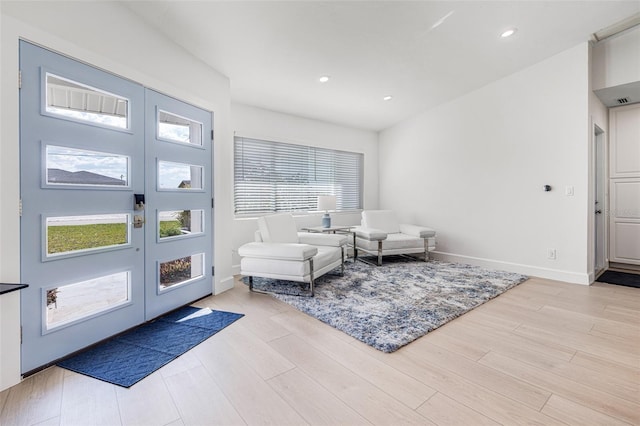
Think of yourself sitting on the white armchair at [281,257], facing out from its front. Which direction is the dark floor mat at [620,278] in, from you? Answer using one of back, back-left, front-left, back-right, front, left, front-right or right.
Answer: front-left

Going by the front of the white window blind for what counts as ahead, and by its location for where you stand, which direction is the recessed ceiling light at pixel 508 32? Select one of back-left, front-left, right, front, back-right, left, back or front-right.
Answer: front

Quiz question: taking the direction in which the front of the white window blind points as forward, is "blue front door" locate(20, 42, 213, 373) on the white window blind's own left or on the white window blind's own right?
on the white window blind's own right

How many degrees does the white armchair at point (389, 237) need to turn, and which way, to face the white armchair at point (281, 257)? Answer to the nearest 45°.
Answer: approximately 90° to its right

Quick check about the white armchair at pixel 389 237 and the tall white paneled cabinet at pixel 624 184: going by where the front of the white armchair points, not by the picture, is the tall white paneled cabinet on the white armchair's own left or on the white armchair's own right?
on the white armchair's own left

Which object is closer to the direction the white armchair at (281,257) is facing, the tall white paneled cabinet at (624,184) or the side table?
the tall white paneled cabinet

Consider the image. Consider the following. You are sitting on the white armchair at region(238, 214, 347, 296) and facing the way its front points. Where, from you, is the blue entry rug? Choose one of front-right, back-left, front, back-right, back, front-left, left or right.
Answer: right

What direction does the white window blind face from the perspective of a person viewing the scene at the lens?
facing the viewer and to the right of the viewer

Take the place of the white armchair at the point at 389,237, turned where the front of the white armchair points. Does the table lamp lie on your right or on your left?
on your right

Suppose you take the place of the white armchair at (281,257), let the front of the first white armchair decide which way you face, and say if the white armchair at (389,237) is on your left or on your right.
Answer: on your left

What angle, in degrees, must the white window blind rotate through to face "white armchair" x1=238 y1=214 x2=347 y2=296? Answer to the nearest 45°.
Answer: approximately 45° to its right

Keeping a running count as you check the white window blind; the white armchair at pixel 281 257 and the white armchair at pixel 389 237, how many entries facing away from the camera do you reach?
0

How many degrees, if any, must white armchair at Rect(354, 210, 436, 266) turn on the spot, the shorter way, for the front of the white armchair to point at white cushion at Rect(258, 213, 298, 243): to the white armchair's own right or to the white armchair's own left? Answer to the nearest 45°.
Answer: approximately 90° to the white armchair's own right

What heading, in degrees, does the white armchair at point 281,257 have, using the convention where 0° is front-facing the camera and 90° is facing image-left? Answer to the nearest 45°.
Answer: approximately 315°
